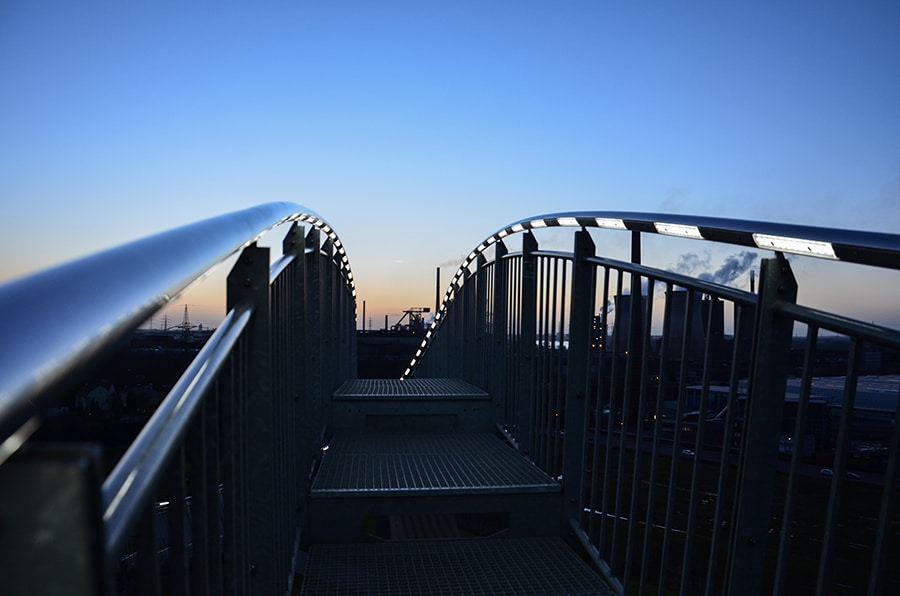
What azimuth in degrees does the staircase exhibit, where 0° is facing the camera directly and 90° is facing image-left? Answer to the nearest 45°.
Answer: approximately 0°
